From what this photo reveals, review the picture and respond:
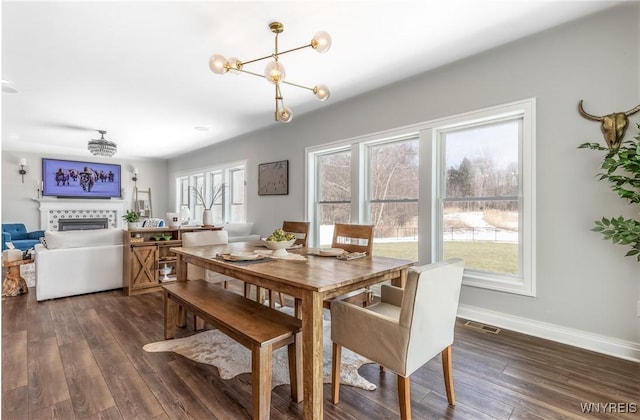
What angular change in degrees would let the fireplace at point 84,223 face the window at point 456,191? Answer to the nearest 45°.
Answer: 0° — it already faces it

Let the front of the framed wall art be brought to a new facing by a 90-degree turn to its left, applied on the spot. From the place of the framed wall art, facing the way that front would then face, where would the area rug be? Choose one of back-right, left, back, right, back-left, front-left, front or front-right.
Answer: front-right

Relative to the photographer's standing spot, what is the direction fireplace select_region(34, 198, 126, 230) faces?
facing the viewer

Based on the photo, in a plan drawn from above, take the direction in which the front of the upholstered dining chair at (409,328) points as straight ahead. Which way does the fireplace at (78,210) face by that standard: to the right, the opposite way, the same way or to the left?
the opposite way

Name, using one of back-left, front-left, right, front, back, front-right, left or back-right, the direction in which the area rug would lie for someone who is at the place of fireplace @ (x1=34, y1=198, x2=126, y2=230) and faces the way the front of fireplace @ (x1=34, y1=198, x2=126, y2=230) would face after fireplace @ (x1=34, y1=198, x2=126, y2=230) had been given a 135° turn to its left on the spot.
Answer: back-right

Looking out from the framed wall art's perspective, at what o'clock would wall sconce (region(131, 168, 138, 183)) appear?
The wall sconce is roughly at 3 o'clock from the framed wall art.

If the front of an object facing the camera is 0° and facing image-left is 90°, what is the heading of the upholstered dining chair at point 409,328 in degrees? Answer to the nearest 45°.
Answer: approximately 135°

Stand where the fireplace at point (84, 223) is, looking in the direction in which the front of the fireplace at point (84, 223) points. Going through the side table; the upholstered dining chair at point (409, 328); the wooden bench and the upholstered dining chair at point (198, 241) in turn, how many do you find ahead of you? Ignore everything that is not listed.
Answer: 4

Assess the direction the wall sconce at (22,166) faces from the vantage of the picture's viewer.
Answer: facing the viewer

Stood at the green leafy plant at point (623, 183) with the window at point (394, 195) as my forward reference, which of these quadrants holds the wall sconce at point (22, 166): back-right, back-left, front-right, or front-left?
front-left

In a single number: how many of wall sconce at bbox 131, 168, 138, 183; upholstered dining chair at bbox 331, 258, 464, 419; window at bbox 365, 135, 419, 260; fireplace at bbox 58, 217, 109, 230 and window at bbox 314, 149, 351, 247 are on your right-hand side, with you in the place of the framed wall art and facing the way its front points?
2

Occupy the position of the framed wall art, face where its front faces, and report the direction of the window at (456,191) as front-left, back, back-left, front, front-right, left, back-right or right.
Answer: left

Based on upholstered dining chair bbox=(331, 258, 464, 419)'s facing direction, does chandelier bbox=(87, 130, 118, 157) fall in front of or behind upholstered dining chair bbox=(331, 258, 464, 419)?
in front

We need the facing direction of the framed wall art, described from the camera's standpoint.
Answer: facing the viewer and to the left of the viewer

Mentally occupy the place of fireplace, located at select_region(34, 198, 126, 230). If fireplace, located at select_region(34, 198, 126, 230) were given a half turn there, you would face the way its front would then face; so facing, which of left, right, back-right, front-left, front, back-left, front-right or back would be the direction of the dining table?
back
